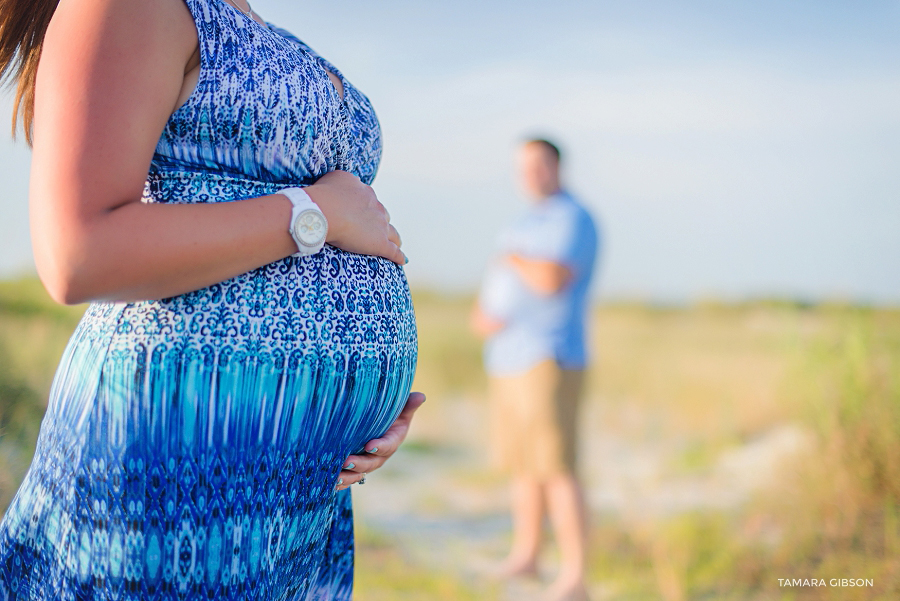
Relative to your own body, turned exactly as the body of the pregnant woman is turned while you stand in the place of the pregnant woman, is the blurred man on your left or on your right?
on your left

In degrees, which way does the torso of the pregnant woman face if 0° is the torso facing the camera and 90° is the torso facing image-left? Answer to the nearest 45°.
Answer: approximately 270°
